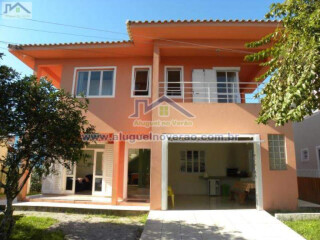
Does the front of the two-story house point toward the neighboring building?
no

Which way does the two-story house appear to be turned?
toward the camera
